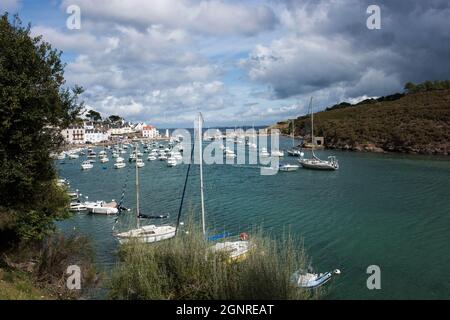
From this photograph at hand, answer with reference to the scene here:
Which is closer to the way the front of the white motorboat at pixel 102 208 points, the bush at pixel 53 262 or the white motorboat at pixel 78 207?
the white motorboat

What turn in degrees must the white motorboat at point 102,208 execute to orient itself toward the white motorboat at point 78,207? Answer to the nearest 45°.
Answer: approximately 45° to its right

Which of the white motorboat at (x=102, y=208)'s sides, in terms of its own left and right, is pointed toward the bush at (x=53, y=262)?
left

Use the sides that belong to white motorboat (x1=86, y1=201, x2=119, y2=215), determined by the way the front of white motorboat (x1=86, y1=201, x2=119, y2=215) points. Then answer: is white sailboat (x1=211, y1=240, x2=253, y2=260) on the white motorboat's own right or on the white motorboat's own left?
on the white motorboat's own left

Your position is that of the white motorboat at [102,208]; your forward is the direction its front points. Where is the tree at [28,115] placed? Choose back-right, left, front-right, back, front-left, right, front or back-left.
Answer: left

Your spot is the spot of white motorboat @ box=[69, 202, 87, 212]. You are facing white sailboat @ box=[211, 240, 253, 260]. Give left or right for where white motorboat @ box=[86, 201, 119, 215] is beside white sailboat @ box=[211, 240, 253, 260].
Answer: left

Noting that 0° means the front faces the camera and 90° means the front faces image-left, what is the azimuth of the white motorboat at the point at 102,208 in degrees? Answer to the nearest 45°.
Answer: approximately 90°
